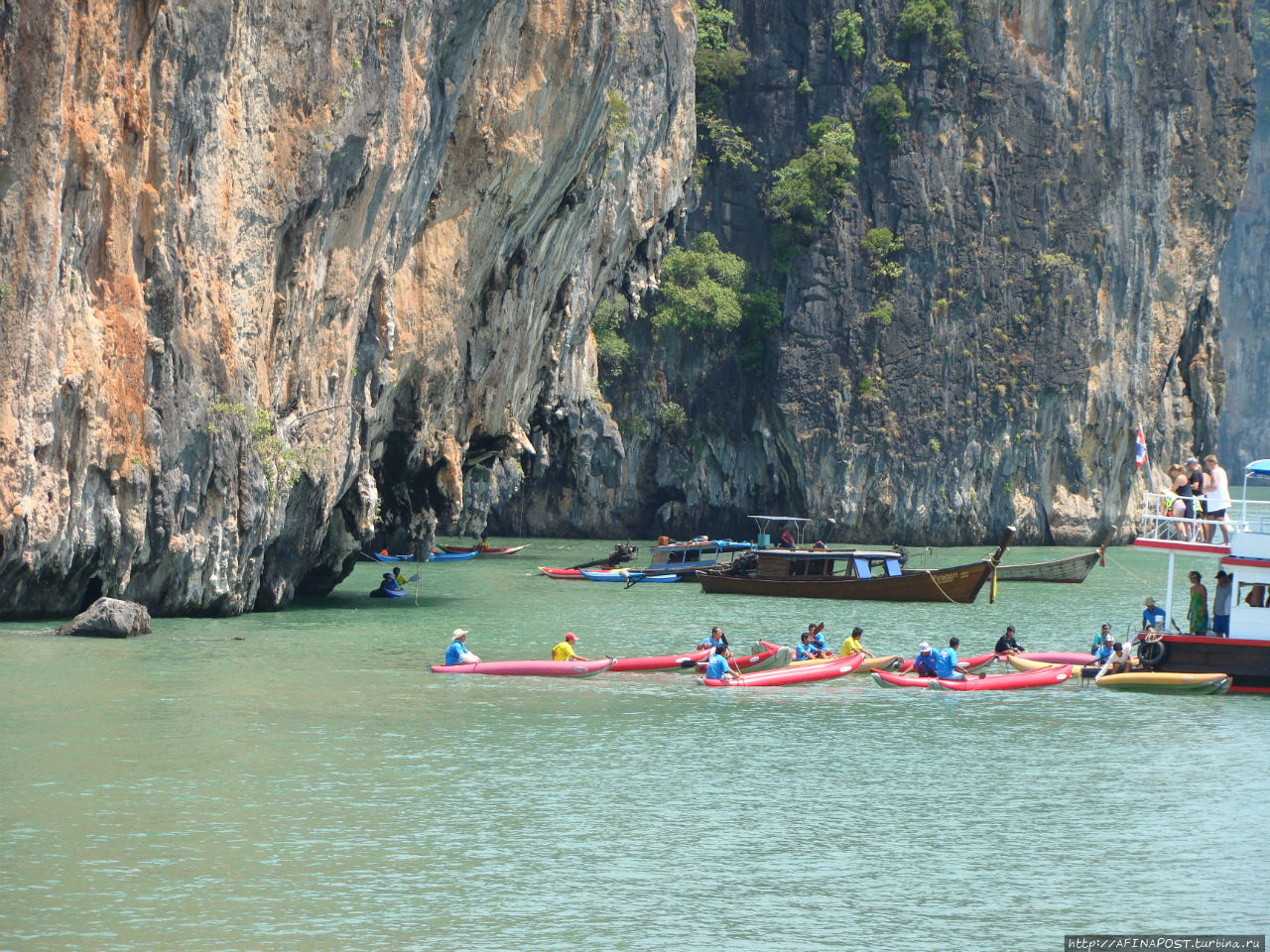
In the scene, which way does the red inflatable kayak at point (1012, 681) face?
to the viewer's right

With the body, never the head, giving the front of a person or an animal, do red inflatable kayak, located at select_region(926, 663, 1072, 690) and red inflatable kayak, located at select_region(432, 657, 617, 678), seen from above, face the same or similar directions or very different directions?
same or similar directions

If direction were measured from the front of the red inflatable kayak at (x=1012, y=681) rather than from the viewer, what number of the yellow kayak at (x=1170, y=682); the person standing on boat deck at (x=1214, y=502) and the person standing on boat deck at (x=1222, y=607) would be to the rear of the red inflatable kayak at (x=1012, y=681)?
0

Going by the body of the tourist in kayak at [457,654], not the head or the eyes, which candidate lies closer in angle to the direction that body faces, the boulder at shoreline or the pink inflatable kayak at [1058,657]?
the pink inflatable kayak

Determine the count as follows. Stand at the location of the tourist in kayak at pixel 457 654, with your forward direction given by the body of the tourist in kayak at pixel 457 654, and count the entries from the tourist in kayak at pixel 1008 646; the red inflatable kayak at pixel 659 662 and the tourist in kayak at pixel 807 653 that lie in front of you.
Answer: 3

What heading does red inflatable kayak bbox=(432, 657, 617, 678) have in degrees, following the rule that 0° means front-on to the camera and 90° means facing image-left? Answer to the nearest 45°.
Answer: approximately 270°

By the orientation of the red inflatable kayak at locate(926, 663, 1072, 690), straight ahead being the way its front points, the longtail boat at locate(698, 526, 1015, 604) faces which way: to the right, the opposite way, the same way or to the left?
the same way

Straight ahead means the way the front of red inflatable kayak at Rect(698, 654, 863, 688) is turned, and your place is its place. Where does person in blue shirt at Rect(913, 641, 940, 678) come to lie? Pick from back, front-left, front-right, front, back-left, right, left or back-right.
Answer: front

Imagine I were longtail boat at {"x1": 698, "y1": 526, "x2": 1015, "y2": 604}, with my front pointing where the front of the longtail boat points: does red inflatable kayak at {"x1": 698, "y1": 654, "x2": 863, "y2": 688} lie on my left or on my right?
on my right

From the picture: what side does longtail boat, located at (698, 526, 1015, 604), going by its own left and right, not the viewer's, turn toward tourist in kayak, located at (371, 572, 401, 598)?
back

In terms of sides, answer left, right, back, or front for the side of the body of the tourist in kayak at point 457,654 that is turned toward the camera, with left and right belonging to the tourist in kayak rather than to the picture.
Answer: right

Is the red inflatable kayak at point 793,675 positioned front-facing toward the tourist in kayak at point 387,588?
no

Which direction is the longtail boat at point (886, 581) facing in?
to the viewer's right

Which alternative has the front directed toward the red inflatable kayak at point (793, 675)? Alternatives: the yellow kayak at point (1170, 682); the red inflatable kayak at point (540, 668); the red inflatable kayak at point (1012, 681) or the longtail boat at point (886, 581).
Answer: the red inflatable kayak at point (540, 668)

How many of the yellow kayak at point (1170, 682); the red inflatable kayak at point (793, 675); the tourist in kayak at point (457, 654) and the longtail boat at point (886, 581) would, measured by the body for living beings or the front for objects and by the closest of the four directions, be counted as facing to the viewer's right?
4

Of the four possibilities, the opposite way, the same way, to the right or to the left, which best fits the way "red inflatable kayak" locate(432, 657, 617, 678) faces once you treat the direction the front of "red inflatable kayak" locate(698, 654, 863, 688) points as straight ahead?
the same way

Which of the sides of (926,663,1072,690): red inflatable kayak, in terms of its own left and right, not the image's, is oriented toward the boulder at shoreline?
back

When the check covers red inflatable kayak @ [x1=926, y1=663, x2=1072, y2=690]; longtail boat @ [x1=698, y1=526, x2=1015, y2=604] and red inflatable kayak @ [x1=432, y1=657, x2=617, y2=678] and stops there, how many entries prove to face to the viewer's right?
3

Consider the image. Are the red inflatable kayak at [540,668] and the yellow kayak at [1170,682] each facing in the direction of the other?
no

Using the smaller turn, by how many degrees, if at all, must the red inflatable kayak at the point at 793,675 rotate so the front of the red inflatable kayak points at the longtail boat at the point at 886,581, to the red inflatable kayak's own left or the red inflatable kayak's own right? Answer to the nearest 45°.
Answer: approximately 90° to the red inflatable kayak's own left

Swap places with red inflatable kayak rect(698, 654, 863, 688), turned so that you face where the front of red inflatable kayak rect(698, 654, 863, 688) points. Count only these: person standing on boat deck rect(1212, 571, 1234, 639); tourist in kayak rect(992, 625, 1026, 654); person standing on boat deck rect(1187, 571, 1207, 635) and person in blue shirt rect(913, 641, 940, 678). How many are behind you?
0
